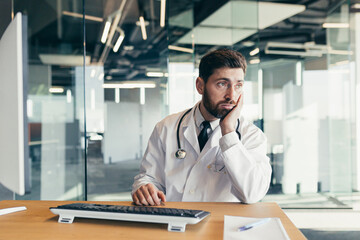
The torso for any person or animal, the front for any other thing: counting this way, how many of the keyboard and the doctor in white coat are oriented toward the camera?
1

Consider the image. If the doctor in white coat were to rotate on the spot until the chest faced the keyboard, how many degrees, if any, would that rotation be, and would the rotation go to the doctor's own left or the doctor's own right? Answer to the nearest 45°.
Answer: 0° — they already face it

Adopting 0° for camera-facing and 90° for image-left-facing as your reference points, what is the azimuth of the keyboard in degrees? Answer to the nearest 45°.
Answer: approximately 225°

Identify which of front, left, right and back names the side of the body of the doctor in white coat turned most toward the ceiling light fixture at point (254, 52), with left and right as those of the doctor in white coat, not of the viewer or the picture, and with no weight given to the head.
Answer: back

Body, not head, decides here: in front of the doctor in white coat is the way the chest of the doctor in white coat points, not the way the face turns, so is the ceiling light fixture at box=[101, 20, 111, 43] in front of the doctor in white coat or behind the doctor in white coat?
behind

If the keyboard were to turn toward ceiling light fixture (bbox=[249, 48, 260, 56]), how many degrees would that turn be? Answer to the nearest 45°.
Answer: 0° — it already faces it

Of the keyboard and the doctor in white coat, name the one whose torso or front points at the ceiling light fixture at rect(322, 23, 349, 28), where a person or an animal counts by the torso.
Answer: the keyboard

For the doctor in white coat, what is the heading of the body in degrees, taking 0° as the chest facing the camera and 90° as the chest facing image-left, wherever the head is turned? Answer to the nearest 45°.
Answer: approximately 0°

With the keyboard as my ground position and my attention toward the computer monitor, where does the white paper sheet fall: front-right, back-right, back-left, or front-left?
back-left

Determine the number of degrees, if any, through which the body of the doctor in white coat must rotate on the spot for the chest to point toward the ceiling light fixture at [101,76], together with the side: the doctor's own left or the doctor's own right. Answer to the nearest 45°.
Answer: approximately 135° to the doctor's own right
